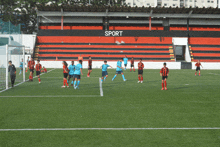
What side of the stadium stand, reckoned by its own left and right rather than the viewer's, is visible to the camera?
front

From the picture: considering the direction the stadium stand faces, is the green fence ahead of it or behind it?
ahead
